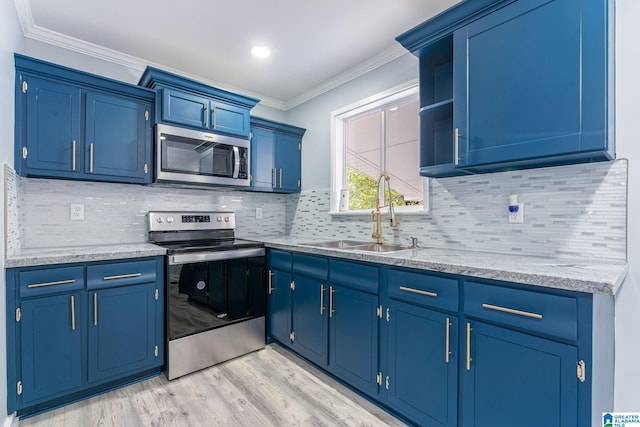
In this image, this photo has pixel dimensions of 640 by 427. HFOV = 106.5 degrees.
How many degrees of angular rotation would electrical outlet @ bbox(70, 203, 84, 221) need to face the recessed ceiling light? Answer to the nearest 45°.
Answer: approximately 45° to its left

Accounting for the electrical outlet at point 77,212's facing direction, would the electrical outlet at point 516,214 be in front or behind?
in front

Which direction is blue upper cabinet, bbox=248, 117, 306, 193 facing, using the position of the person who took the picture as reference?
facing the viewer and to the right of the viewer

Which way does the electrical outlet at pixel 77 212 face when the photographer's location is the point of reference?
facing the viewer

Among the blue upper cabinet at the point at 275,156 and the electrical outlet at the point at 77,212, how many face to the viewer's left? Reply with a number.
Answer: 0

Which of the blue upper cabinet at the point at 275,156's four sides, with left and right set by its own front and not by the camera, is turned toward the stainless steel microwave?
right

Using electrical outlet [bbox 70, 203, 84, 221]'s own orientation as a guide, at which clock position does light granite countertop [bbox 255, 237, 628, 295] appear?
The light granite countertop is roughly at 11 o'clock from the electrical outlet.

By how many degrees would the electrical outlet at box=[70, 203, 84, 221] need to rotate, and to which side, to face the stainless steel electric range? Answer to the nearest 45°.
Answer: approximately 45° to its left

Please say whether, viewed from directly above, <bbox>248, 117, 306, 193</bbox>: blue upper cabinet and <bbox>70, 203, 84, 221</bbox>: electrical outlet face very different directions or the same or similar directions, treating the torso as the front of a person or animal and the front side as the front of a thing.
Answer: same or similar directions
